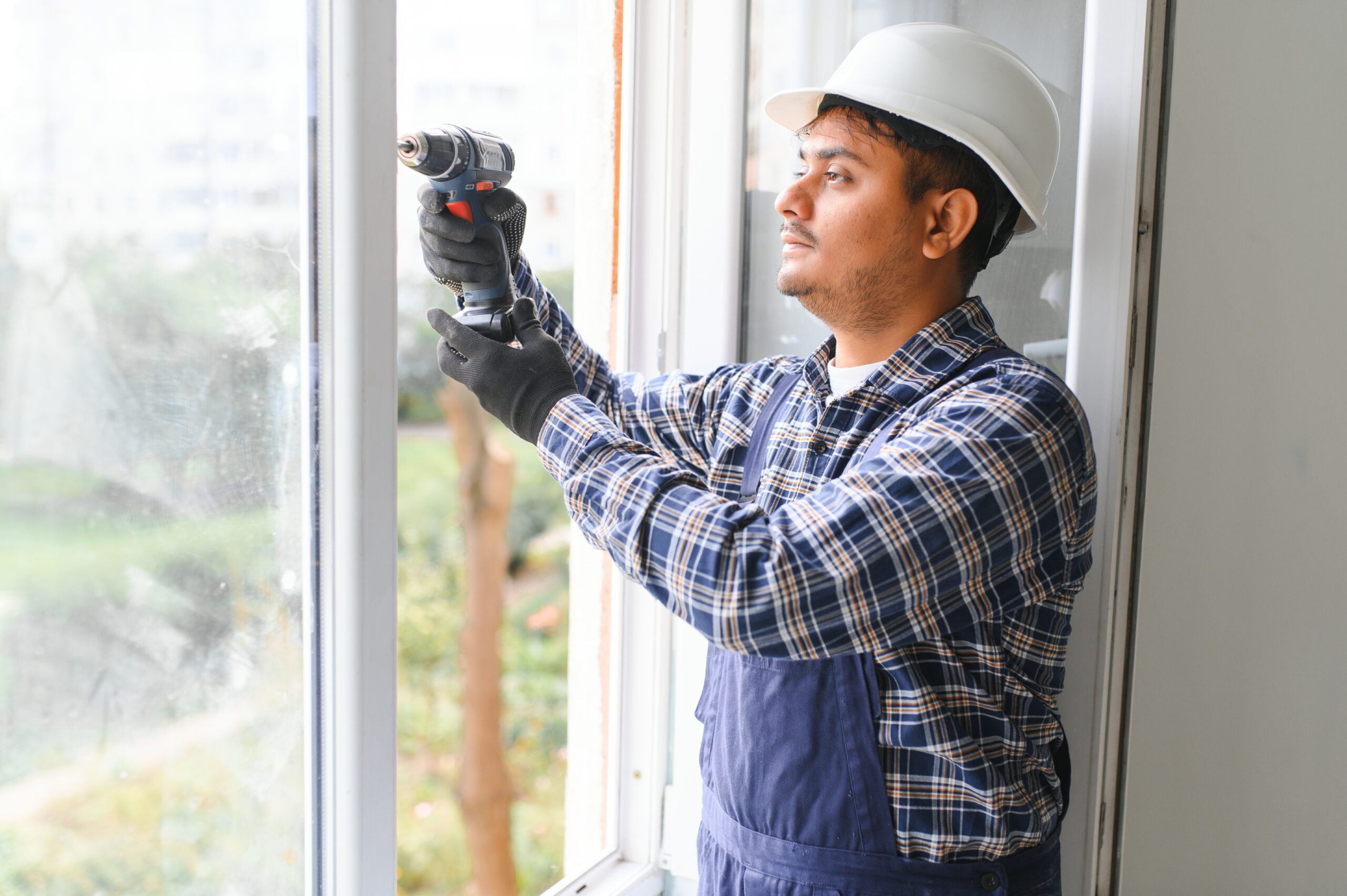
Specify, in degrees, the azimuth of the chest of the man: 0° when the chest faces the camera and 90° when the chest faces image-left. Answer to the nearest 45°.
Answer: approximately 45°

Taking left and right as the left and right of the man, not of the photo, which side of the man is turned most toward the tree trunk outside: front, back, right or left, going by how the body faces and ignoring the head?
right

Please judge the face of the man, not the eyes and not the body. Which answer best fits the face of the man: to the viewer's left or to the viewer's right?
to the viewer's left
